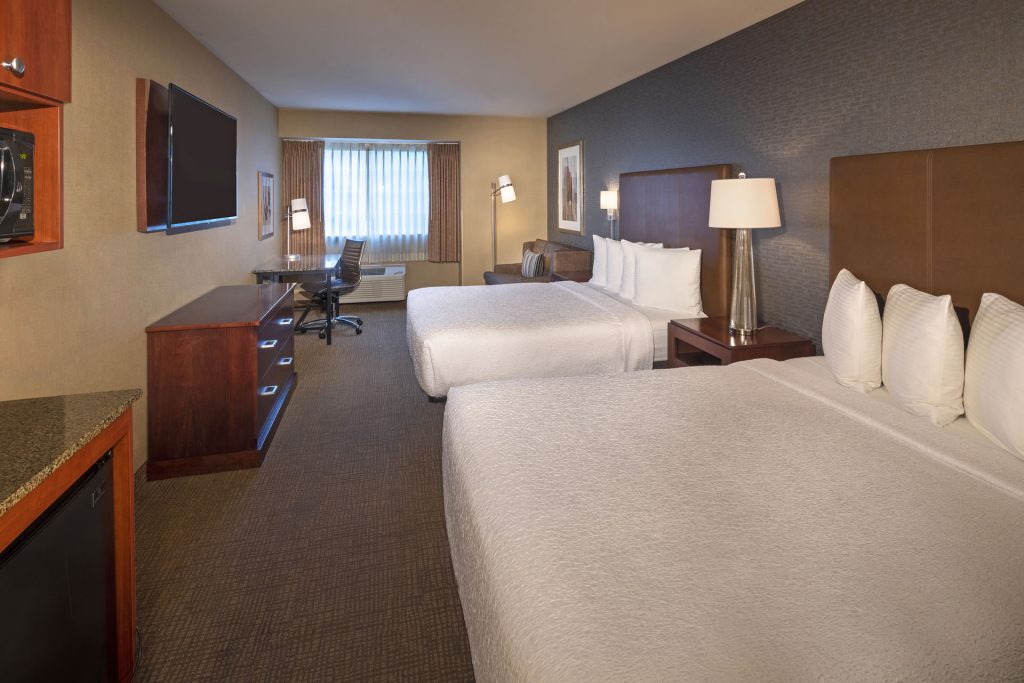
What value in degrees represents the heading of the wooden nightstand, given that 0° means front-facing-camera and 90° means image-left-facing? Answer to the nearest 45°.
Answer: approximately 45°

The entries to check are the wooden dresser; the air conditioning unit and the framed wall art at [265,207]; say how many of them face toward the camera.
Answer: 1

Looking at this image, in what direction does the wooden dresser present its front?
to the viewer's right

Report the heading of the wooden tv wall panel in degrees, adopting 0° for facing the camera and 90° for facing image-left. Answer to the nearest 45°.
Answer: approximately 315°

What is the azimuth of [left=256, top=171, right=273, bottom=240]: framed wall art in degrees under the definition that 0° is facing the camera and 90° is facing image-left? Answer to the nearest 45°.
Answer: approximately 270°

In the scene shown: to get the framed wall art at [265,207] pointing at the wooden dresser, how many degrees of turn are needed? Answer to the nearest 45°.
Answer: approximately 90° to its right

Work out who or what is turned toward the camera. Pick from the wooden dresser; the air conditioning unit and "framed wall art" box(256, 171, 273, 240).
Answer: the air conditioning unit

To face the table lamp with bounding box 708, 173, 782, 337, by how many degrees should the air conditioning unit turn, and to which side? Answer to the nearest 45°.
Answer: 0° — it already faces it

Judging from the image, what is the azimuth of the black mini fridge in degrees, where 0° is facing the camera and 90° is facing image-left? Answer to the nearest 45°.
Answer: approximately 315°
